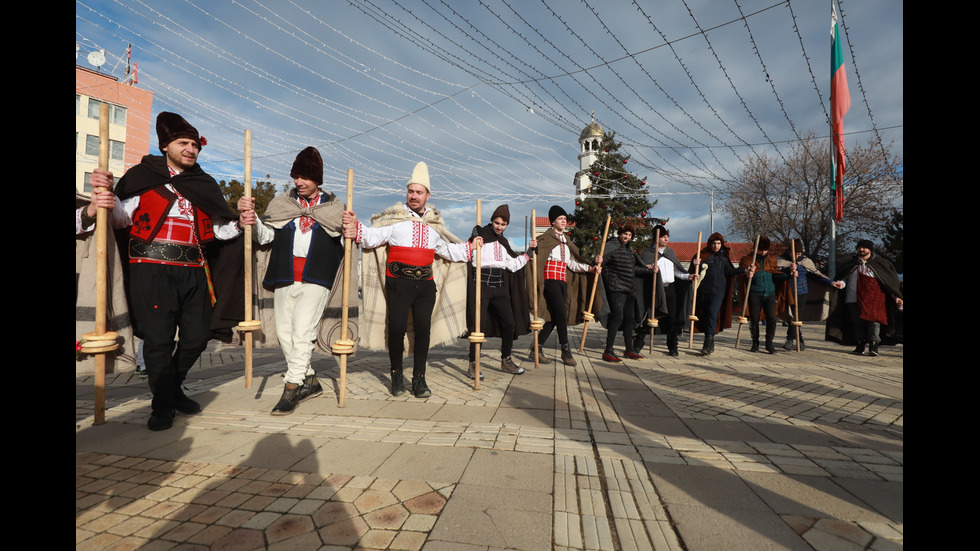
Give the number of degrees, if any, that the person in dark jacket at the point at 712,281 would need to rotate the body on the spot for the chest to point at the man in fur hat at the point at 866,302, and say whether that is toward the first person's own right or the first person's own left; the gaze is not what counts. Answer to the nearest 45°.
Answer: approximately 135° to the first person's own left

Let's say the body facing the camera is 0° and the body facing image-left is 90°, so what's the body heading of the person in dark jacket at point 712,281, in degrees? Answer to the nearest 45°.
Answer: approximately 0°

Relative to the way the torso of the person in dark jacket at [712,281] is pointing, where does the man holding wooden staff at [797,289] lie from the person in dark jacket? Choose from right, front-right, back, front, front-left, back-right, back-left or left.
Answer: back-left

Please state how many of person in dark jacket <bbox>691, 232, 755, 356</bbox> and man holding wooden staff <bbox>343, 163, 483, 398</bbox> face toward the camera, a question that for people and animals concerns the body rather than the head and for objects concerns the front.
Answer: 2

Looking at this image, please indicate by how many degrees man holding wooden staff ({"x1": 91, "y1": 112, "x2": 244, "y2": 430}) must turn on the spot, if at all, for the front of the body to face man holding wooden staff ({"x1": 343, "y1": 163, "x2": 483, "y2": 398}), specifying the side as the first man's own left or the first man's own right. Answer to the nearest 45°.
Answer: approximately 45° to the first man's own left

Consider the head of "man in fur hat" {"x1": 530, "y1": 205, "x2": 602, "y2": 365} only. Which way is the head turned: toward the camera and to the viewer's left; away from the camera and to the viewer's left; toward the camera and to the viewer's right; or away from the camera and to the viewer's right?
toward the camera and to the viewer's right

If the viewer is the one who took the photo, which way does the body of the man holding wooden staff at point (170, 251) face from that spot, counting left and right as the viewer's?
facing the viewer and to the right of the viewer

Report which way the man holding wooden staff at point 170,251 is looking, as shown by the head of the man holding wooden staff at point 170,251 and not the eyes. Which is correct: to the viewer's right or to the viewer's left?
to the viewer's right
